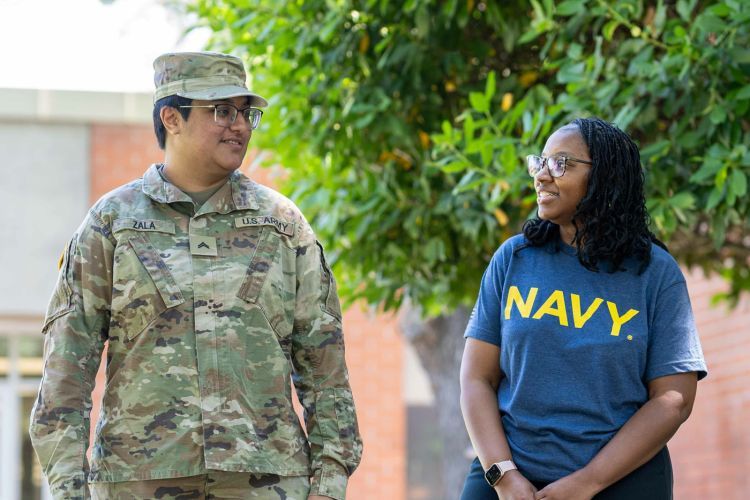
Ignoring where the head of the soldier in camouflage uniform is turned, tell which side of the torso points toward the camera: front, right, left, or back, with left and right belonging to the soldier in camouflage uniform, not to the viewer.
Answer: front

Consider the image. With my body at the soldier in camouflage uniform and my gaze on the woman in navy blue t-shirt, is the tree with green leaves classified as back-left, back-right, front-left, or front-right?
front-left

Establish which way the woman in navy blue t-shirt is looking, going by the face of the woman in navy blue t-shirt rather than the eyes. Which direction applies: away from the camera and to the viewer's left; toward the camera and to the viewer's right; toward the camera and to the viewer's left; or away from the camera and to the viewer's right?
toward the camera and to the viewer's left

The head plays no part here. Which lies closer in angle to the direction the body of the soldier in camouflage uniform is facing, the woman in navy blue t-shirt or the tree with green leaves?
the woman in navy blue t-shirt

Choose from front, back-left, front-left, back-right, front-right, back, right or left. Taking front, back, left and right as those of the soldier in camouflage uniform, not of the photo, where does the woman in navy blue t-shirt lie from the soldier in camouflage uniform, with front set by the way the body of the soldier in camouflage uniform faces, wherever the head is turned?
left

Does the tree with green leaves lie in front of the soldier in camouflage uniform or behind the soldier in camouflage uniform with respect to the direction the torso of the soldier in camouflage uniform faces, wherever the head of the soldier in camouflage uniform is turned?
behind

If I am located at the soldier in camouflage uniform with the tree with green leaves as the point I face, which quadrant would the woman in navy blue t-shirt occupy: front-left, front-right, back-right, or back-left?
front-right

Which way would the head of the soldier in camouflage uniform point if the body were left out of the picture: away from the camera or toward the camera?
toward the camera
